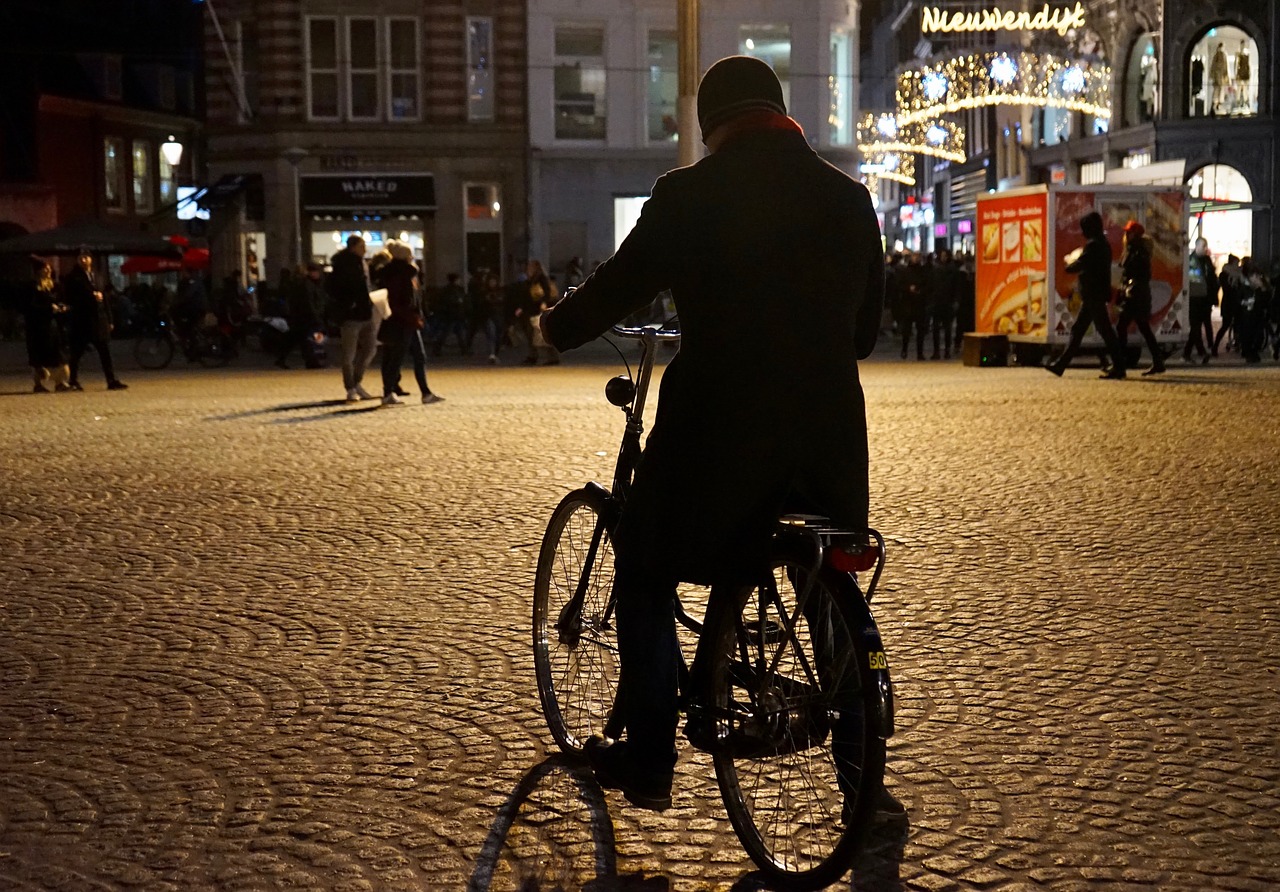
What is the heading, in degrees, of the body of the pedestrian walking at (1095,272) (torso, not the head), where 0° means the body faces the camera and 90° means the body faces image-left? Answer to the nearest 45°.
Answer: approximately 90°

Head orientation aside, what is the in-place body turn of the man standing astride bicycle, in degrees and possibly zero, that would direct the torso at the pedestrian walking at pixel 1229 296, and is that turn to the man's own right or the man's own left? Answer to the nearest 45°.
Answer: approximately 45° to the man's own right

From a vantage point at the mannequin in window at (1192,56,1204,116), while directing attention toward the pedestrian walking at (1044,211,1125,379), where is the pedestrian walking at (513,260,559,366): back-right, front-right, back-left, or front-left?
front-right

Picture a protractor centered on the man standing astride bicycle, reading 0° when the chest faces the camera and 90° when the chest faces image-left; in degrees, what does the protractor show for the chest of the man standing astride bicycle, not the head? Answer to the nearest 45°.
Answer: approximately 135°

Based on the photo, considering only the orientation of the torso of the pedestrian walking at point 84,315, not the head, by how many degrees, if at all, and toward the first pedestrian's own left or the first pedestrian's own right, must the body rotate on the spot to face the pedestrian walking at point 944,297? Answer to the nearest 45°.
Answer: approximately 45° to the first pedestrian's own left

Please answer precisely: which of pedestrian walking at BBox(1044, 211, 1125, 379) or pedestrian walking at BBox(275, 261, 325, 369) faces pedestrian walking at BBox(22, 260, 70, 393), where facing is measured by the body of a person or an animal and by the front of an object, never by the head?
pedestrian walking at BBox(1044, 211, 1125, 379)

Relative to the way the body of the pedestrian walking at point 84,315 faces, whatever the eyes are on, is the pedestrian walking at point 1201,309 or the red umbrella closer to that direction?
the pedestrian walking

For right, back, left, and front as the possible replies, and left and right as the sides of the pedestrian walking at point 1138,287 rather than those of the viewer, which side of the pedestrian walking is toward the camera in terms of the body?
left

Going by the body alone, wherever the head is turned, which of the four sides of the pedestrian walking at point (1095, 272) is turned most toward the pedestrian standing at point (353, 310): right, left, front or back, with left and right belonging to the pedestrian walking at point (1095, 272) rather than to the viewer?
front

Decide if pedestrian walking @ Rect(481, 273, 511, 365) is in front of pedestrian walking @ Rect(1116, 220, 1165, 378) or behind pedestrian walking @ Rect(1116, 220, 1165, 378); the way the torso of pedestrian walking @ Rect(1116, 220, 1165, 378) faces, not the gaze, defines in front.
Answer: in front
